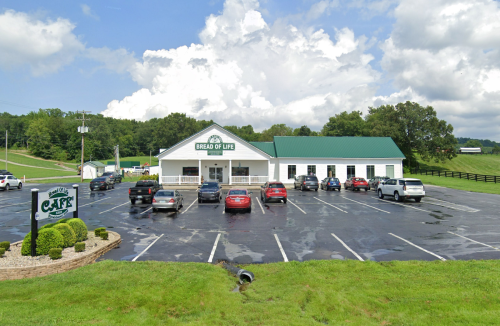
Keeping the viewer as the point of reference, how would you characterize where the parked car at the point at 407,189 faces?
facing away from the viewer and to the left of the viewer

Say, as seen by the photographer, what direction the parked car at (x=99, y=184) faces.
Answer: facing away from the viewer and to the right of the viewer

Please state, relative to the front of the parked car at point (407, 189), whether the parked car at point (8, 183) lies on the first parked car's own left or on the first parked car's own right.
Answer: on the first parked car's own left

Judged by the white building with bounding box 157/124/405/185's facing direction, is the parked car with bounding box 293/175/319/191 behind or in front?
in front

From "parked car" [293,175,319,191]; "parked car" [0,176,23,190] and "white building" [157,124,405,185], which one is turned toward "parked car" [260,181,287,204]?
the white building

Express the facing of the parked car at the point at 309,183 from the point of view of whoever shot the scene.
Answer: facing away from the viewer and to the left of the viewer

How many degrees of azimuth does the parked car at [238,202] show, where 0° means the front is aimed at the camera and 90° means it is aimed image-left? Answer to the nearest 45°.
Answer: approximately 180°

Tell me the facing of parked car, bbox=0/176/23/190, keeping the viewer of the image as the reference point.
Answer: facing away from the viewer and to the right of the viewer

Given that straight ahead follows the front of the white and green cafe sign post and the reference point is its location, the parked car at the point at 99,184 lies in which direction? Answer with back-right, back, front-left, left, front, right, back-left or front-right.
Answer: back-left
